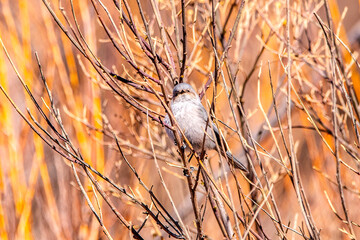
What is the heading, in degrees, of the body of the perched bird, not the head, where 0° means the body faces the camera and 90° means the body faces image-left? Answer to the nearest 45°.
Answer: approximately 45°
